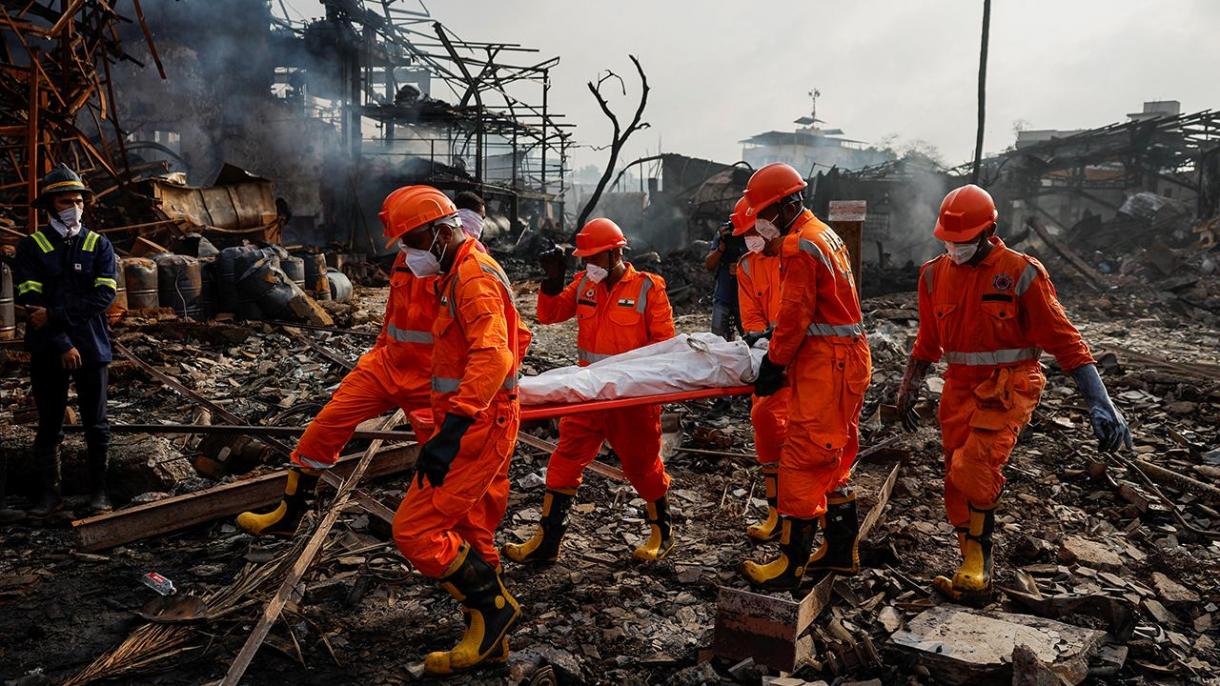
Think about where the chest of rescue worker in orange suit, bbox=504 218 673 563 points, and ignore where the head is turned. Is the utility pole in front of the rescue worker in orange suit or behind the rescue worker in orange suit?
behind

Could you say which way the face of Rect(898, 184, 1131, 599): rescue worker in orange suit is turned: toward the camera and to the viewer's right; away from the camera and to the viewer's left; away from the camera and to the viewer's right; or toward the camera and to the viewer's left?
toward the camera and to the viewer's left

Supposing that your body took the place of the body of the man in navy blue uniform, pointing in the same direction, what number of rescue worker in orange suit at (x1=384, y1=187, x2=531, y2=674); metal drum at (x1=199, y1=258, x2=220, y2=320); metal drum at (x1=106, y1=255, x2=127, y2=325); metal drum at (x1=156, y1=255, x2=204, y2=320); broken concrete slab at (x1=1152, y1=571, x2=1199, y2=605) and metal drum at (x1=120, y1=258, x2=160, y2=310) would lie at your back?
4

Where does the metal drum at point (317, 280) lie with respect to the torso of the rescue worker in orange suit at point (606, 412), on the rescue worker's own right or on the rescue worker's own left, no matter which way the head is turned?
on the rescue worker's own right

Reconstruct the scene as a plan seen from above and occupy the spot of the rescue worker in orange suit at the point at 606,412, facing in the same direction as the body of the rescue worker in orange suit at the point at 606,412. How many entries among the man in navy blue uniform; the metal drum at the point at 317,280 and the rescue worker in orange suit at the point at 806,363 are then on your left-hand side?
1

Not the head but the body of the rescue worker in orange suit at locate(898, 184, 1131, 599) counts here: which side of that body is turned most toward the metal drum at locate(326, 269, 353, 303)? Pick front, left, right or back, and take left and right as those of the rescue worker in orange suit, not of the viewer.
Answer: right

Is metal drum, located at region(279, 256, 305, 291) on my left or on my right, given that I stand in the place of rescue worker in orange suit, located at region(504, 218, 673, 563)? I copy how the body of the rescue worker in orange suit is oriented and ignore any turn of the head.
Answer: on my right

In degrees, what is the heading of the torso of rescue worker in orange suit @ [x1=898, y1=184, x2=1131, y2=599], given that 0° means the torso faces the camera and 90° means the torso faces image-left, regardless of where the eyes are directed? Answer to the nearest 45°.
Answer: approximately 45°

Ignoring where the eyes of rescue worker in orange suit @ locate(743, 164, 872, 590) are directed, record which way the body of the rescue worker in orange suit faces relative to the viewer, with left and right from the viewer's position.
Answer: facing to the left of the viewer

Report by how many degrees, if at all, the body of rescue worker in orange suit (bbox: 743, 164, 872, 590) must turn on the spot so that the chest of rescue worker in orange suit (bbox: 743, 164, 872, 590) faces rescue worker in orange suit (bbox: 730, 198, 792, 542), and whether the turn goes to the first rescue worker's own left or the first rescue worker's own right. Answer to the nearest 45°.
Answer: approximately 90° to the first rescue worker's own right

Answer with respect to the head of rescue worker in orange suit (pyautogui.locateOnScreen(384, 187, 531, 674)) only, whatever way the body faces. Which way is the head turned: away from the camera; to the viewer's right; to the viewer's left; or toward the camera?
to the viewer's left

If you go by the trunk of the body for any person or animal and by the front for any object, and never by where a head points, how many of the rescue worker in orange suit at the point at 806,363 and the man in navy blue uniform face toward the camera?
1

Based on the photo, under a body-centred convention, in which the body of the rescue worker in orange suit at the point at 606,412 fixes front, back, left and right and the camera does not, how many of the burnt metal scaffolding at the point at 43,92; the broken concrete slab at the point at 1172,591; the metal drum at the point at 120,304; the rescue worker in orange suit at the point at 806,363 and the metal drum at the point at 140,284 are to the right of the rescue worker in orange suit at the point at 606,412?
3
